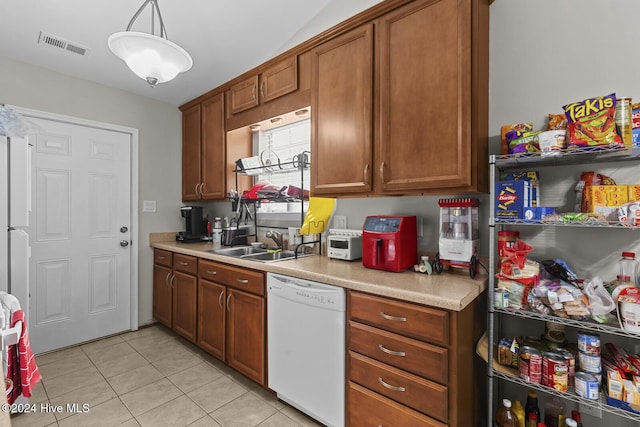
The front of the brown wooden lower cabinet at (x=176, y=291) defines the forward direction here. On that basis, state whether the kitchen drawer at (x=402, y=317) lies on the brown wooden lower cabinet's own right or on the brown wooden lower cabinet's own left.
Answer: on the brown wooden lower cabinet's own left

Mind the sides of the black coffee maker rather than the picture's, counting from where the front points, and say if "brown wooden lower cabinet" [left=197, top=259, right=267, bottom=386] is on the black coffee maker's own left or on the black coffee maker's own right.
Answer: on the black coffee maker's own left

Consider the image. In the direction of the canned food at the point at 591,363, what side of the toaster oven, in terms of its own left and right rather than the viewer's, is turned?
left

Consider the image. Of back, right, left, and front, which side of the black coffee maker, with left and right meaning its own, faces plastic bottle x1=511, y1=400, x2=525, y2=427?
left
